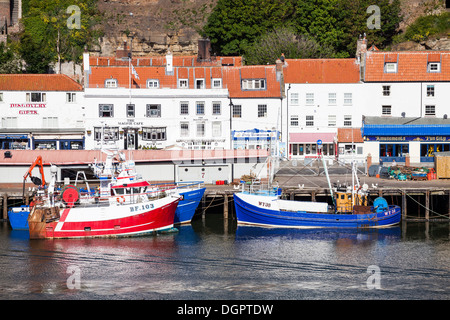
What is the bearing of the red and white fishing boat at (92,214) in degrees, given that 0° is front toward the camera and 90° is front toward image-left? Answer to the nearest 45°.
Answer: approximately 270°
